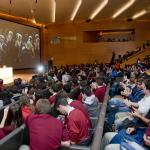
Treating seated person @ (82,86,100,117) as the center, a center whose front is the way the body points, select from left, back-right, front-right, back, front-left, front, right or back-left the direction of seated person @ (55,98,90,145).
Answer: back-left

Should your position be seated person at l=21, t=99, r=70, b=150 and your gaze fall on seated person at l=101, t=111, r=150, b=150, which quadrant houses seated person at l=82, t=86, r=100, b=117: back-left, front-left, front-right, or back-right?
front-left

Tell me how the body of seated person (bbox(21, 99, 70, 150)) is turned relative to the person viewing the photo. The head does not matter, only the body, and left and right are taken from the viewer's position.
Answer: facing away from the viewer and to the left of the viewer

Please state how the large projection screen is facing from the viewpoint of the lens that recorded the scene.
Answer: facing the viewer and to the right of the viewer

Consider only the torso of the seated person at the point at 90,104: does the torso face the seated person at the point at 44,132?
no

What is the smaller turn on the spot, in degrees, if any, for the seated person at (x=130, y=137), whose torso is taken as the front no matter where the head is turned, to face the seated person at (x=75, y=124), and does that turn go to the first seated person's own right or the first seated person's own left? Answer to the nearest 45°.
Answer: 0° — they already face them

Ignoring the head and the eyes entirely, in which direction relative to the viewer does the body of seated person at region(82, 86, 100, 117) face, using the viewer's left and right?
facing away from the viewer and to the left of the viewer

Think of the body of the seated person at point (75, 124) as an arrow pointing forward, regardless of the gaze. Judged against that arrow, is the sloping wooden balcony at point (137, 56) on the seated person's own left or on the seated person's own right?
on the seated person's own right

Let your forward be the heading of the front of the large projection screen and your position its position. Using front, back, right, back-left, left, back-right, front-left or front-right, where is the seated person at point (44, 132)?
front-right

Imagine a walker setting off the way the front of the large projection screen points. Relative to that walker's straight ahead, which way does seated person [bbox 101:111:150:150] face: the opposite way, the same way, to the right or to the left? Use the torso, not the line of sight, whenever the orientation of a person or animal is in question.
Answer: the opposite way

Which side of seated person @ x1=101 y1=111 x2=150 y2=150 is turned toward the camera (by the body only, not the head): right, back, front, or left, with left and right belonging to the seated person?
left

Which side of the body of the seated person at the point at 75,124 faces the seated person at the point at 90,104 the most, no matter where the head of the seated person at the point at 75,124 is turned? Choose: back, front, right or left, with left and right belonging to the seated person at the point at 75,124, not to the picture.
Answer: right

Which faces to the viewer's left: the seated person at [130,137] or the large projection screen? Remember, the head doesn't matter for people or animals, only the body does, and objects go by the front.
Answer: the seated person

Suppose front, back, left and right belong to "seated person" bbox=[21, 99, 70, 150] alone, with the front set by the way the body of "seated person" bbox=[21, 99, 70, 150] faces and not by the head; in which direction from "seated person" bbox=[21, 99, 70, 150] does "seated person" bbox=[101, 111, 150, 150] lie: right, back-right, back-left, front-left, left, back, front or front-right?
back-right

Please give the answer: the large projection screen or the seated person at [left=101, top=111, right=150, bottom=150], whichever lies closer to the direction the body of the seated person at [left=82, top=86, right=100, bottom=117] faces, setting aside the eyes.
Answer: the large projection screen

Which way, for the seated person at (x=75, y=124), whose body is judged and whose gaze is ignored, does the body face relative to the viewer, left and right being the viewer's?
facing to the left of the viewer

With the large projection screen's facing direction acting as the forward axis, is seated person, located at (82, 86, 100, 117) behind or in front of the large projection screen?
in front
